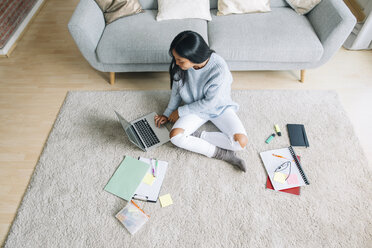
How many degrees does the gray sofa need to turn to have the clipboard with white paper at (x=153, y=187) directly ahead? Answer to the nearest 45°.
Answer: approximately 45° to its right

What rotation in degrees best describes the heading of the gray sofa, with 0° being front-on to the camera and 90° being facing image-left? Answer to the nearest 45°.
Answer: approximately 0°
